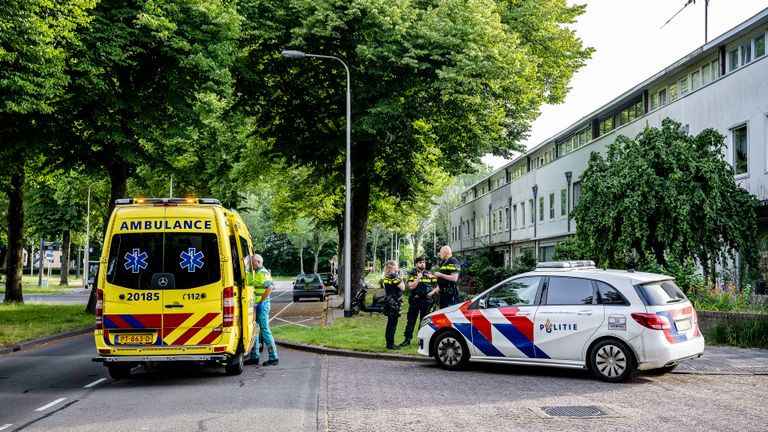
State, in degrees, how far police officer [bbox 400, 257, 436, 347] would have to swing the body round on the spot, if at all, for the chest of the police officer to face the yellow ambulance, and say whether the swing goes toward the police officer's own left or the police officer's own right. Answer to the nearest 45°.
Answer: approximately 45° to the police officer's own right

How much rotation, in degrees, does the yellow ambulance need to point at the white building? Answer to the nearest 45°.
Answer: approximately 45° to its right

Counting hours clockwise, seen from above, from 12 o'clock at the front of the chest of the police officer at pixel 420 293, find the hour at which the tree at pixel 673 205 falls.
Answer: The tree is roughly at 8 o'clock from the police officer.

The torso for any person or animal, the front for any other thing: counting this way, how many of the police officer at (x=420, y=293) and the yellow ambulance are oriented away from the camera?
1

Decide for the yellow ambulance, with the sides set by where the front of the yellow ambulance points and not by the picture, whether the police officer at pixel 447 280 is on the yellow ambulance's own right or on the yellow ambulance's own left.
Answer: on the yellow ambulance's own right

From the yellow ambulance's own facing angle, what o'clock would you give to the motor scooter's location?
The motor scooter is roughly at 1 o'clock from the yellow ambulance.

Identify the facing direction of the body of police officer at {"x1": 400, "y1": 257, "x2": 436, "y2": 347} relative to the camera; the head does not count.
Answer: toward the camera

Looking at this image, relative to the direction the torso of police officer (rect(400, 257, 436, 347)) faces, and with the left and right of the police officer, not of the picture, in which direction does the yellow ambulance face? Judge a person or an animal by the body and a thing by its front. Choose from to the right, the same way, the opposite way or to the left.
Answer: the opposite way

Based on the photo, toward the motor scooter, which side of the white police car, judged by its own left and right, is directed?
front

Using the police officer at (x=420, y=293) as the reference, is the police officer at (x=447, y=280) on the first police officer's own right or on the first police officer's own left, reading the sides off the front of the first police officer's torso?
on the first police officer's own left

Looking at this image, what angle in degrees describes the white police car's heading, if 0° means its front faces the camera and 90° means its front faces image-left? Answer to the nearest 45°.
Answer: approximately 135°

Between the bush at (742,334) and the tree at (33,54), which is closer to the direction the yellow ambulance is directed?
the tree

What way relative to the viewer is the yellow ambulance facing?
away from the camera

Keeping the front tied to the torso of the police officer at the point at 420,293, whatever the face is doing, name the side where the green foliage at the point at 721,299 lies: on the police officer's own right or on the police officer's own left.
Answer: on the police officer's own left

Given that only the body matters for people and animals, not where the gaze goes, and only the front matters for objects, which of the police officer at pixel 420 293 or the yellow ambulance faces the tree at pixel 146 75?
the yellow ambulance

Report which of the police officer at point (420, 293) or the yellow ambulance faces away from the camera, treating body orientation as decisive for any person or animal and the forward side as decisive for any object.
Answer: the yellow ambulance
